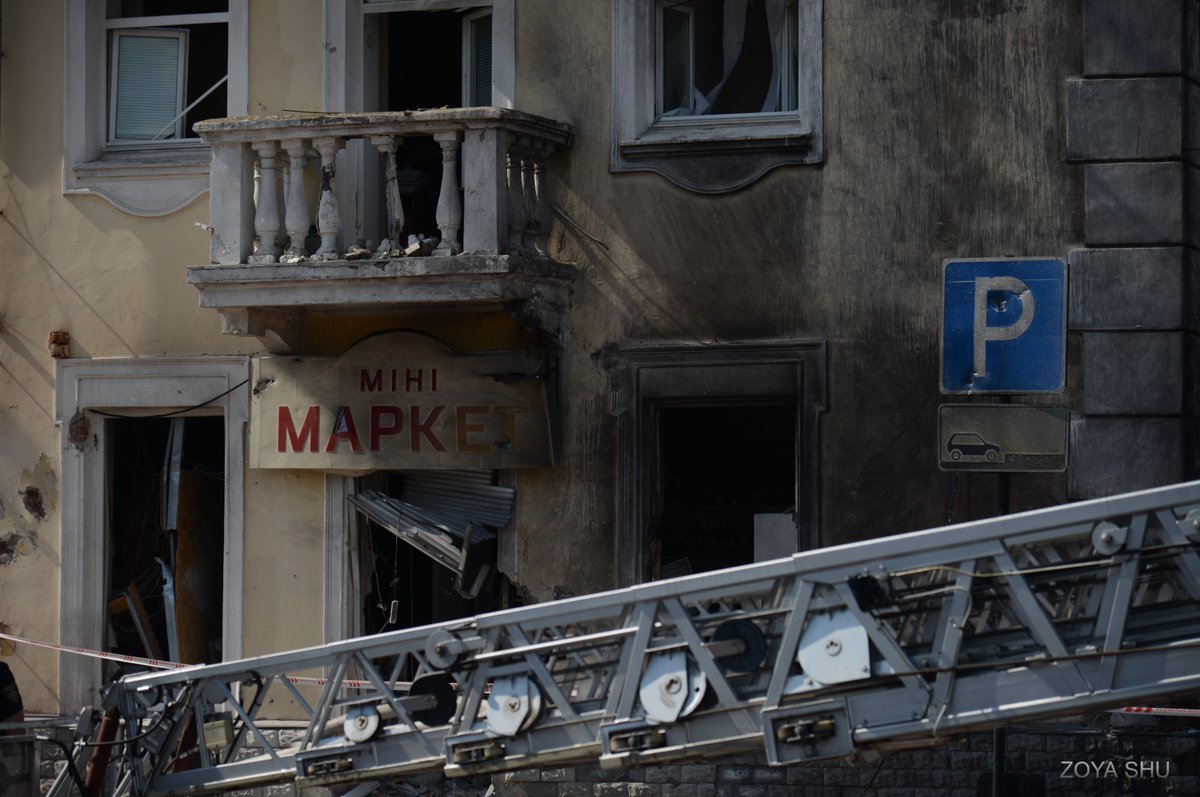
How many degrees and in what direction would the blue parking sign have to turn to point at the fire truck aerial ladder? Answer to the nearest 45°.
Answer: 0° — it already faces it

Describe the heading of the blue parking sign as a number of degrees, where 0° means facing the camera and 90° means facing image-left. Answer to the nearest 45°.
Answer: approximately 0°

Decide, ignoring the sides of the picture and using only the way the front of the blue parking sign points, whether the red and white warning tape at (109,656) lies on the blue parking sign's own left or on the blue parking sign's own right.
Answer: on the blue parking sign's own right

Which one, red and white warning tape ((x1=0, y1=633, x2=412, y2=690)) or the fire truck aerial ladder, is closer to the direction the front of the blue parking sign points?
the fire truck aerial ladder
